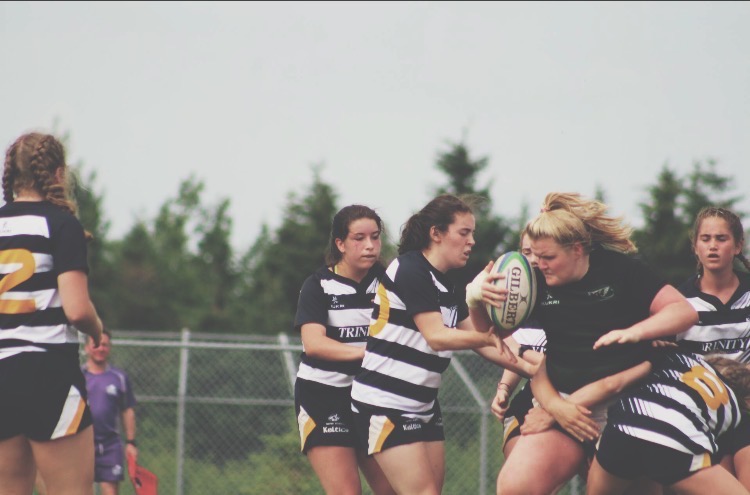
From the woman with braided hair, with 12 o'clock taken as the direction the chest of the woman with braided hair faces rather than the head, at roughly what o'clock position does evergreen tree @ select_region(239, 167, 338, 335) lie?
The evergreen tree is roughly at 11 o'clock from the woman with braided hair.

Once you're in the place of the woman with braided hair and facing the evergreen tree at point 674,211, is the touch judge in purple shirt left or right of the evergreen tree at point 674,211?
left

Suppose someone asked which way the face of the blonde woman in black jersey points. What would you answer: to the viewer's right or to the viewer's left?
to the viewer's left

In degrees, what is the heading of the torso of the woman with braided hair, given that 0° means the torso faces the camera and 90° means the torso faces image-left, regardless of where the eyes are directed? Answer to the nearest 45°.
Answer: approximately 225°

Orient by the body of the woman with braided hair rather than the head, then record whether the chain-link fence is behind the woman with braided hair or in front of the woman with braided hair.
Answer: in front

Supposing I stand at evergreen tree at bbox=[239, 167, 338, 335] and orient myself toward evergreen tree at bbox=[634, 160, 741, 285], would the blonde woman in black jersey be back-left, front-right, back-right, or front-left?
front-right

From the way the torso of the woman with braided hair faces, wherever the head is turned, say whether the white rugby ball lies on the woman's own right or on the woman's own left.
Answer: on the woman's own right

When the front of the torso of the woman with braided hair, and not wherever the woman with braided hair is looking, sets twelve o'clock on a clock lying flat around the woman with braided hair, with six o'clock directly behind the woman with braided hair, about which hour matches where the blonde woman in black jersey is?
The blonde woman in black jersey is roughly at 2 o'clock from the woman with braided hair.

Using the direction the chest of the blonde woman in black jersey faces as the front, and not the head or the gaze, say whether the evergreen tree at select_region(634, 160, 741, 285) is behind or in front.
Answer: behind

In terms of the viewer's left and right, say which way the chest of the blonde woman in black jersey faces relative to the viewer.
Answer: facing the viewer and to the left of the viewer

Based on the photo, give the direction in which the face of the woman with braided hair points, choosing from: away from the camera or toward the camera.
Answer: away from the camera

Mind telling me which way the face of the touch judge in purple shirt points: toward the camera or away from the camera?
toward the camera

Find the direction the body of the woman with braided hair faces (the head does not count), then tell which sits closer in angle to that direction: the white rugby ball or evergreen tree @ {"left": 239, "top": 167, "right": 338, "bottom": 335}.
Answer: the evergreen tree

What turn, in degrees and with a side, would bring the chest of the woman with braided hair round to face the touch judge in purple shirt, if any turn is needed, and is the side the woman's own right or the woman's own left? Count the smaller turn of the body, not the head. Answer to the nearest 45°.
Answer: approximately 45° to the woman's own left

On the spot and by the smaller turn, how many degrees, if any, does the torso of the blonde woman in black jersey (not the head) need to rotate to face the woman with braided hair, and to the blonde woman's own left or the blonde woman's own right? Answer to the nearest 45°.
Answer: approximately 45° to the blonde woman's own right

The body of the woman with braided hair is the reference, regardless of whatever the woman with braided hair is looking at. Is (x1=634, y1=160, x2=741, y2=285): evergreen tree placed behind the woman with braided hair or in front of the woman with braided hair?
in front
